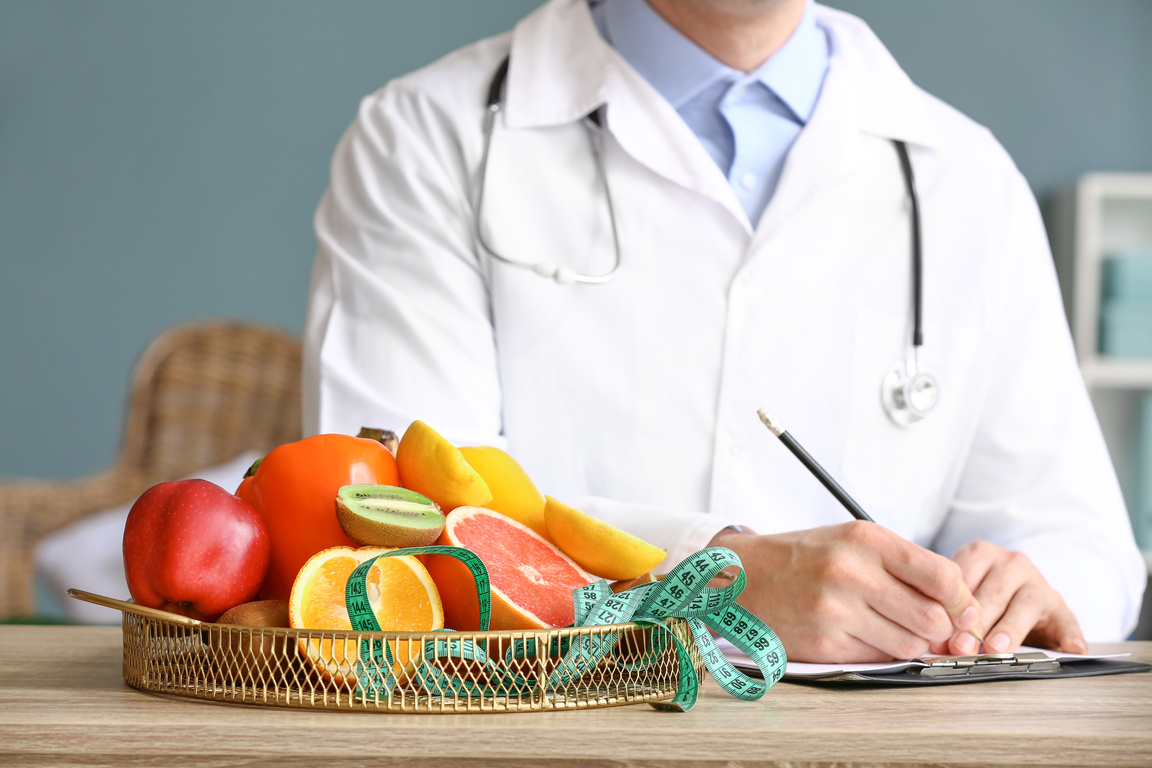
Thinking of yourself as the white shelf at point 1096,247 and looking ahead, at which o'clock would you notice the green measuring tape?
The green measuring tape is roughly at 12 o'clock from the white shelf.

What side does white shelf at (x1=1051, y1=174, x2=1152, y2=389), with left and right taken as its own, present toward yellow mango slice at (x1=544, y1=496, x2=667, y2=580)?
front

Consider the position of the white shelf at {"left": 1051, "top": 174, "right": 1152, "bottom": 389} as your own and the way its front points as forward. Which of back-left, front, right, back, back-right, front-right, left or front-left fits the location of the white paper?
front

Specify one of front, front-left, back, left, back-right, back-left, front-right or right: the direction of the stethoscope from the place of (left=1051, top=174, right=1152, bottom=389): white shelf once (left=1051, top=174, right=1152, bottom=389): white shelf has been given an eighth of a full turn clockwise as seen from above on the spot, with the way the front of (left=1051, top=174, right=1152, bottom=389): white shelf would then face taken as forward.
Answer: front-left

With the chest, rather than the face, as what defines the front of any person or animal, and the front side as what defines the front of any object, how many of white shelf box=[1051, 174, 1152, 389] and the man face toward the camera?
2

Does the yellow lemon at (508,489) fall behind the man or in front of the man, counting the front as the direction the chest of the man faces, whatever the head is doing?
in front

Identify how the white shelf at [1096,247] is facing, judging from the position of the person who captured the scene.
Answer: facing the viewer

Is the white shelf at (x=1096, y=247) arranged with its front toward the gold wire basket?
yes

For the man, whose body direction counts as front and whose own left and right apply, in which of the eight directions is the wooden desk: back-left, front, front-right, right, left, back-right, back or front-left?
front

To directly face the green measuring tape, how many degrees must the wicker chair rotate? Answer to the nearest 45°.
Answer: approximately 45° to its left

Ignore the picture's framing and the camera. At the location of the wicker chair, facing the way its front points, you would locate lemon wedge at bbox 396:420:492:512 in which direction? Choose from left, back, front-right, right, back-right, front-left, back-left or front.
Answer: front-left

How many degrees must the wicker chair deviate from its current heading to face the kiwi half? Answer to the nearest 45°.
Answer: approximately 45° to its left

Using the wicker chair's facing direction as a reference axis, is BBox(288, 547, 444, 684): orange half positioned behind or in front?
in front

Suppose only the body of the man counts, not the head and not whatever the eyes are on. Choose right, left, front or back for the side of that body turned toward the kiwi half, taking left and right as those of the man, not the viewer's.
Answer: front

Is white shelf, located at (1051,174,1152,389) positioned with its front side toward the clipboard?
yes
